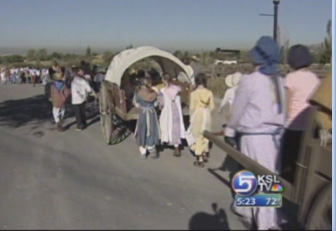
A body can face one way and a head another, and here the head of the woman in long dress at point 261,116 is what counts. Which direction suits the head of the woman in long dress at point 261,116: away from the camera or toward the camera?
away from the camera

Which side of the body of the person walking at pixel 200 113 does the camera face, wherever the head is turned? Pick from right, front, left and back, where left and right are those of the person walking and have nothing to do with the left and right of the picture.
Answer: back

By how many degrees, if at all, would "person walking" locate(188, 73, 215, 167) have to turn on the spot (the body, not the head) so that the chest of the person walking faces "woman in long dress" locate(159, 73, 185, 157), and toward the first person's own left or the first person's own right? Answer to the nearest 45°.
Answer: approximately 45° to the first person's own left

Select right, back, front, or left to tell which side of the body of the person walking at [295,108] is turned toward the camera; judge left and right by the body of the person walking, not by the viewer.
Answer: back

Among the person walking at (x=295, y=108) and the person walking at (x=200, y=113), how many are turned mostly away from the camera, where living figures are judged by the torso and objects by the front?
2

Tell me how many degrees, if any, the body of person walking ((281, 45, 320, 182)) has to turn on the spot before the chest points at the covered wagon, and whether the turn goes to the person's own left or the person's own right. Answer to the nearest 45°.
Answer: approximately 45° to the person's own left

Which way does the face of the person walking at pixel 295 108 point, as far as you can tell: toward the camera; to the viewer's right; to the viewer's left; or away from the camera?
away from the camera

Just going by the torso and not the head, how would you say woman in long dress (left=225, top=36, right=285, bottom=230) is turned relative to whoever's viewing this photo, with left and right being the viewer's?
facing away from the viewer and to the left of the viewer
